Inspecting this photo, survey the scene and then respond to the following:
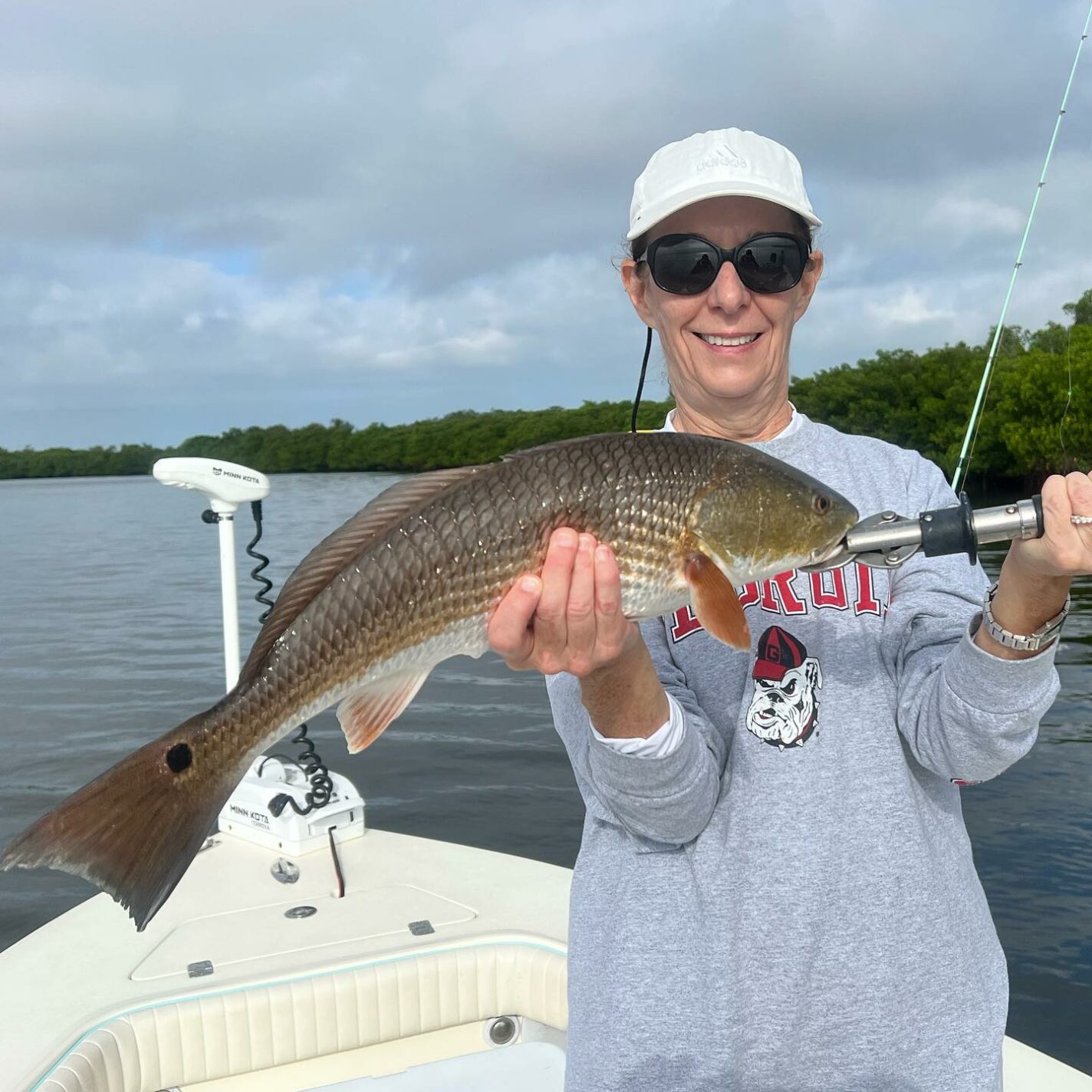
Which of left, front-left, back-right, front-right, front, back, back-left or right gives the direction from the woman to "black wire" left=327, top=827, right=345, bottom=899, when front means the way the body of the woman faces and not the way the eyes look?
back-right

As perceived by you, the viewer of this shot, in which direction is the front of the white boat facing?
facing away from the viewer and to the left of the viewer

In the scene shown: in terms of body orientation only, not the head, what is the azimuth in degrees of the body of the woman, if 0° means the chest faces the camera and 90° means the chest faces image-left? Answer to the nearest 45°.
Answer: approximately 0°
